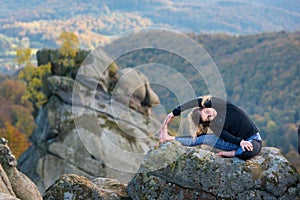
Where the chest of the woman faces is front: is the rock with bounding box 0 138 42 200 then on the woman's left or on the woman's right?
on the woman's right

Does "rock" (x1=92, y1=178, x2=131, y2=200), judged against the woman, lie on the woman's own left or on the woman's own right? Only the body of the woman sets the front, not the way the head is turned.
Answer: on the woman's own right

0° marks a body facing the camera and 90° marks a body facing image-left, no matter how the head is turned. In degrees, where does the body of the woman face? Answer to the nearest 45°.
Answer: approximately 0°

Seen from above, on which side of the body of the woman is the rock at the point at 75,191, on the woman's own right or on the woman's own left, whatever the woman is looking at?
on the woman's own right

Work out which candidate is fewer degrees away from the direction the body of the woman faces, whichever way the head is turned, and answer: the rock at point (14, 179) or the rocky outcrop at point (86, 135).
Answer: the rock

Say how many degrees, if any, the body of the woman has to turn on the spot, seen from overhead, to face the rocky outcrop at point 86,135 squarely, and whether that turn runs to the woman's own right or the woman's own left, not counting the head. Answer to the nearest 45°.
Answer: approximately 135° to the woman's own right
